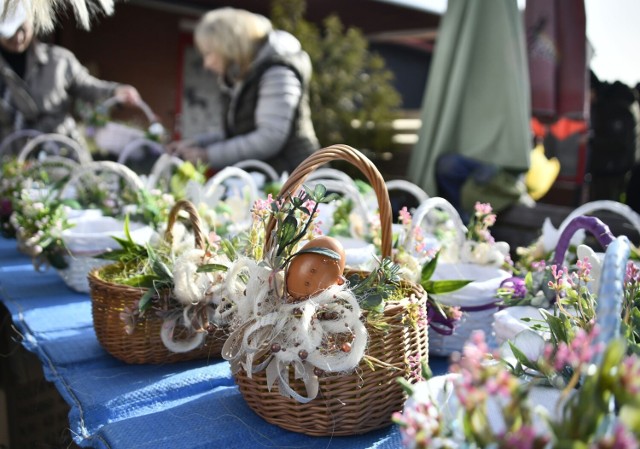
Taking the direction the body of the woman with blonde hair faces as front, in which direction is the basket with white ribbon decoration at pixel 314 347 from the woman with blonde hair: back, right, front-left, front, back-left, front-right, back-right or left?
left

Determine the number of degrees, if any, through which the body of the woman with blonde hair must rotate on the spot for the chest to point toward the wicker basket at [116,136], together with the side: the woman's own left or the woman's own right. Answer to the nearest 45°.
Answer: approximately 45° to the woman's own right

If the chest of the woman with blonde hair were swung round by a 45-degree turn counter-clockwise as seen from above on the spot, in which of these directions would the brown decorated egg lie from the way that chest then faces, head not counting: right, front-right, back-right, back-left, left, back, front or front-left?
front-left

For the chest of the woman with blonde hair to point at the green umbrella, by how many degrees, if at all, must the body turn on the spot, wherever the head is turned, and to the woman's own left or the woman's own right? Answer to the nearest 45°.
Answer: approximately 180°

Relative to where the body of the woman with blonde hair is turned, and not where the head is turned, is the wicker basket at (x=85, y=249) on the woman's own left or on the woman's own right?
on the woman's own left

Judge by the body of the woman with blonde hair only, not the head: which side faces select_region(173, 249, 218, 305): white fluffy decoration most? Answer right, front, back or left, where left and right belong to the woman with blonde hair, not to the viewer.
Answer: left

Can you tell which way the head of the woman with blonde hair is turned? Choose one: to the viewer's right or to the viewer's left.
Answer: to the viewer's left

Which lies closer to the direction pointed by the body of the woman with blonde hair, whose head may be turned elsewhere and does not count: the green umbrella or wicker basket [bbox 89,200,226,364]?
the wicker basket

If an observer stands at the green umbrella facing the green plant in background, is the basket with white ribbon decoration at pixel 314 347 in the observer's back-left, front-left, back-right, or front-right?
back-left

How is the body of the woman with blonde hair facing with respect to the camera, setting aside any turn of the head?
to the viewer's left
